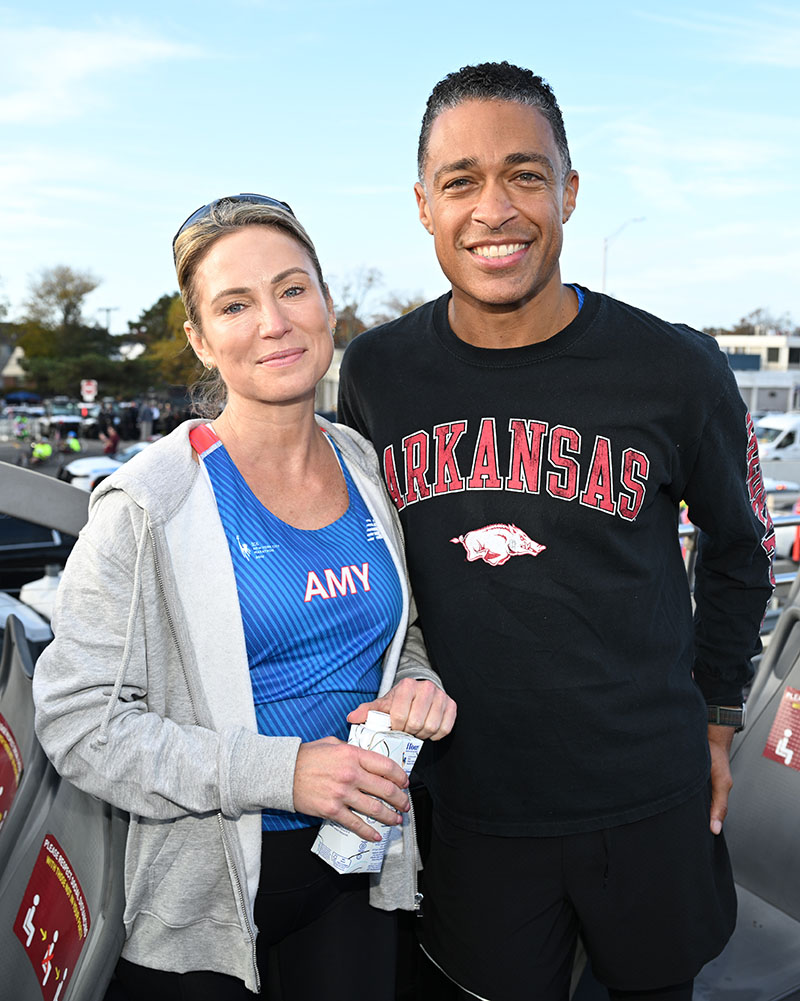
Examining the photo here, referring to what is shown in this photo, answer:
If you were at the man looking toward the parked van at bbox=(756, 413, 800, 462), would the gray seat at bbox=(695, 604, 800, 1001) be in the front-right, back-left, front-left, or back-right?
front-right

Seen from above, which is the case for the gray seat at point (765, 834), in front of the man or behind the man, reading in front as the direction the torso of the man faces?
behind

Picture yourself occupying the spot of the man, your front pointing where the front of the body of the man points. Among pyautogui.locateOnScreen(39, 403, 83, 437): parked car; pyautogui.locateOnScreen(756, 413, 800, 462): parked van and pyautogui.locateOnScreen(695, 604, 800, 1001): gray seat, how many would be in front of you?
0

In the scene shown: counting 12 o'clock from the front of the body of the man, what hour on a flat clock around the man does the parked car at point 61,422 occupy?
The parked car is roughly at 5 o'clock from the man.

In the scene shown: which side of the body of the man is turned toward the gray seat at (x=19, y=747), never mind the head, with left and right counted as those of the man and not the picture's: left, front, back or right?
right

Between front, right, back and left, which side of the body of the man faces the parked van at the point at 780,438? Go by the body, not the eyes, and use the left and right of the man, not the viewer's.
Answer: back

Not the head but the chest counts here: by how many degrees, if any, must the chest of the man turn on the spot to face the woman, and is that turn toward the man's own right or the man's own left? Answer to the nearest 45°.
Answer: approximately 45° to the man's own right

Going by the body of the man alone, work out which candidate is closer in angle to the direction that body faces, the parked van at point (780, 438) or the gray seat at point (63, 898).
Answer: the gray seat

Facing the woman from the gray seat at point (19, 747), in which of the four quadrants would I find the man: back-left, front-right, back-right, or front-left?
front-left

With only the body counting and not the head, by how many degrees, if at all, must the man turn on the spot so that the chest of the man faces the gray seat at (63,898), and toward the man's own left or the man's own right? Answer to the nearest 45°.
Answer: approximately 90° to the man's own right

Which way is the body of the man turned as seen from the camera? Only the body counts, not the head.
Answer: toward the camera

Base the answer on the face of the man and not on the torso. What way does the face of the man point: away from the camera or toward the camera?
toward the camera
